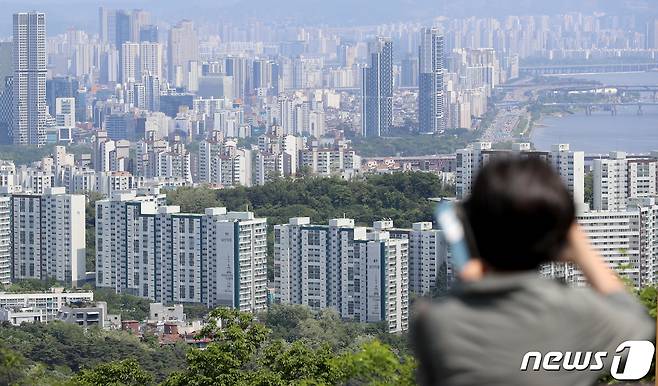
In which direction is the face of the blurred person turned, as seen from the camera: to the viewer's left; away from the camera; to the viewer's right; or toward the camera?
away from the camera

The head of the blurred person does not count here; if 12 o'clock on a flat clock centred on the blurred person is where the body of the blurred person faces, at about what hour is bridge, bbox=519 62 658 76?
The bridge is roughly at 12 o'clock from the blurred person.

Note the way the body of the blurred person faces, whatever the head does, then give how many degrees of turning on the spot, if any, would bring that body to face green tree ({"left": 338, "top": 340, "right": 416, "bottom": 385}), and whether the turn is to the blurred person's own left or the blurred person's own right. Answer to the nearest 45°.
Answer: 0° — they already face it

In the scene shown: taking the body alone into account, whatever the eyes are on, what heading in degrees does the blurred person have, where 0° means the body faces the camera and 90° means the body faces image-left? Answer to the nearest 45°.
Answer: approximately 180°

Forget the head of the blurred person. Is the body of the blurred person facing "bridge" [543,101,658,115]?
yes

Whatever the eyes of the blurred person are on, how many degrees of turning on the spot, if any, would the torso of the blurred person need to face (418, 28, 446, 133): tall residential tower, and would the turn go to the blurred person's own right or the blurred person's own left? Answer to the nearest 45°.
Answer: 0° — they already face it
